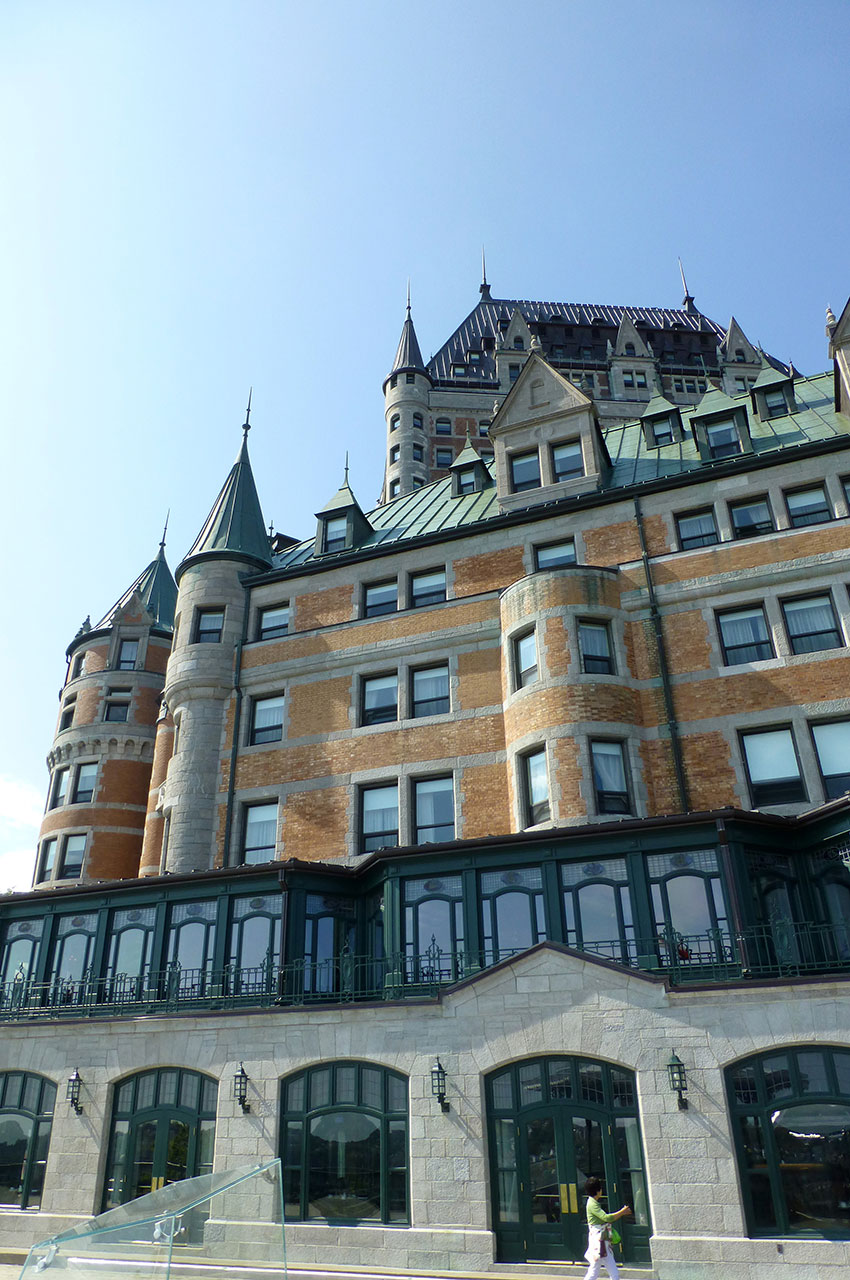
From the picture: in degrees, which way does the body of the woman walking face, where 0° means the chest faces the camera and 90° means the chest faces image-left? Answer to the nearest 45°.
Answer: approximately 270°
